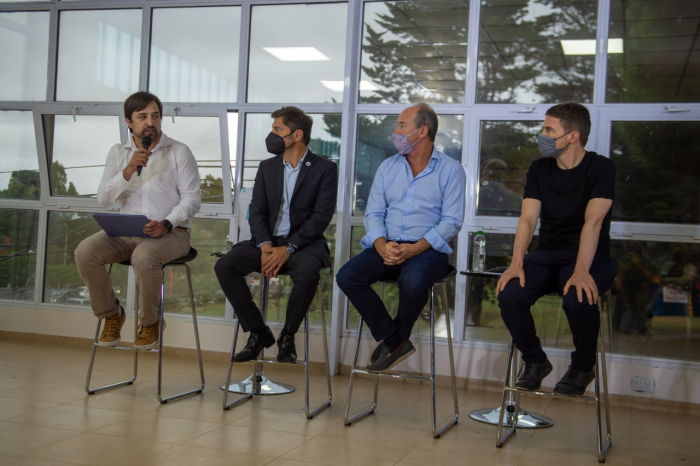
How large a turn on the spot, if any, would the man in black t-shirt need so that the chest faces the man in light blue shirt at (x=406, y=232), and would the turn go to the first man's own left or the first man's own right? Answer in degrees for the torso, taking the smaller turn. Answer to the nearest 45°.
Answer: approximately 45° to the first man's own right

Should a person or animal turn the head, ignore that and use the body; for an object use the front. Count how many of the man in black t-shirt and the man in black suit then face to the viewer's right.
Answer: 0

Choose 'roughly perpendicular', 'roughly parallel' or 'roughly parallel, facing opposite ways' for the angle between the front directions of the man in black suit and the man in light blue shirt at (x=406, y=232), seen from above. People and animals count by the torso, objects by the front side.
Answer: roughly parallel

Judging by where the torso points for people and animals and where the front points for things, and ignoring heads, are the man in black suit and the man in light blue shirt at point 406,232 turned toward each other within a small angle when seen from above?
no

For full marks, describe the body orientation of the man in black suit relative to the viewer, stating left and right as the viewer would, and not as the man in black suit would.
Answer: facing the viewer and to the left of the viewer

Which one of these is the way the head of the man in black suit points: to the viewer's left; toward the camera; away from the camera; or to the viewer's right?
to the viewer's left

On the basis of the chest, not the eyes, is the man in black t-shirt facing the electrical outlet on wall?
no

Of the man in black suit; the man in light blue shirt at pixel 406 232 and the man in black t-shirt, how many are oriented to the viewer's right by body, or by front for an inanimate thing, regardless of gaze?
0

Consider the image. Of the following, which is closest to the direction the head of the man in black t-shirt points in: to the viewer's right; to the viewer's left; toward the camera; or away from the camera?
to the viewer's left

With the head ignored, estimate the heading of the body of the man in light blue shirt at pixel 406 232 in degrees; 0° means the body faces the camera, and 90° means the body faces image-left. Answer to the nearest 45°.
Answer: approximately 45°

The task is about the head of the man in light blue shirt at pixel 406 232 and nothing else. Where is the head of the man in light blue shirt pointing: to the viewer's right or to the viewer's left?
to the viewer's left

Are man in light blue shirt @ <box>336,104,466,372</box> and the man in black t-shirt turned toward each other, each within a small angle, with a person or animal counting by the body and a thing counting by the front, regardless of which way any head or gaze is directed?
no

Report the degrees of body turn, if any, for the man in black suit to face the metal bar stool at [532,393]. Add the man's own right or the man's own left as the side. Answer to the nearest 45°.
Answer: approximately 90° to the man's own left

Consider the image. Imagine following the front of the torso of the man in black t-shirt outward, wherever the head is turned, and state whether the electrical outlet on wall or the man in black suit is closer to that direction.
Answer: the man in black suit

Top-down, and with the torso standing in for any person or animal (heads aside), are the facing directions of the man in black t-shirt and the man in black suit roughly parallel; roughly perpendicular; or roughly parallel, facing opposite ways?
roughly parallel

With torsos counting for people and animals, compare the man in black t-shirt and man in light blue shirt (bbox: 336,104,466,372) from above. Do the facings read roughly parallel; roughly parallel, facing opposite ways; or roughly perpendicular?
roughly parallel
